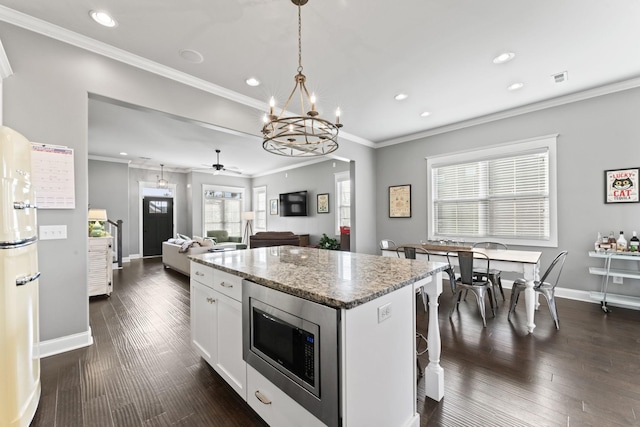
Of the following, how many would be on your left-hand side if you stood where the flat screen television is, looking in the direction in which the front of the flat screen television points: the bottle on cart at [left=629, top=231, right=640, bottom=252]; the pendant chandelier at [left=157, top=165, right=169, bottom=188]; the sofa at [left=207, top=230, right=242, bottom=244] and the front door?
1

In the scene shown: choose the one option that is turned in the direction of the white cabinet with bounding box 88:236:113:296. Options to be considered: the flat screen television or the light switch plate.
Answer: the flat screen television

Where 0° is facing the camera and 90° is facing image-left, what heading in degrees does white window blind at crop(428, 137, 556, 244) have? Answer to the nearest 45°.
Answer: approximately 45°

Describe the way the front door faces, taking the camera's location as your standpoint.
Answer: facing the viewer

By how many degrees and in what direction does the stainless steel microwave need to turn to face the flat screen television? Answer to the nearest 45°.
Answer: approximately 135° to its right

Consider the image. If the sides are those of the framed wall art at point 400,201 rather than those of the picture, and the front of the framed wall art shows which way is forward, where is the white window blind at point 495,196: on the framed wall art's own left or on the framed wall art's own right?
on the framed wall art's own left

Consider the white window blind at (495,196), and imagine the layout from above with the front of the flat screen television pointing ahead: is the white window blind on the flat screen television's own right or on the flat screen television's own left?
on the flat screen television's own left

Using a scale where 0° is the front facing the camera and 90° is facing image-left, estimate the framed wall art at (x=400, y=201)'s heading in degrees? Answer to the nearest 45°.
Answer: approximately 45°

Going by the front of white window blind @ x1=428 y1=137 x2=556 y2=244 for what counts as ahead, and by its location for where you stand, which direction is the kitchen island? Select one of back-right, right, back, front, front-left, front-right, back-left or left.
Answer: front-left

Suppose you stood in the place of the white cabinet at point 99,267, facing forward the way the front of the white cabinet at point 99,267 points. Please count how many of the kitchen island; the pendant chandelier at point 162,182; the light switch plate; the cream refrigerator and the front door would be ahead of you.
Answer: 3

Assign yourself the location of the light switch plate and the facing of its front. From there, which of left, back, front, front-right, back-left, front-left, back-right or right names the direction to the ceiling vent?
front-left

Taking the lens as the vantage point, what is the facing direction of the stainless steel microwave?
facing the viewer and to the left of the viewer

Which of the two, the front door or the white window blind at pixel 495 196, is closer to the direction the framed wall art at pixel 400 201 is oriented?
the front door

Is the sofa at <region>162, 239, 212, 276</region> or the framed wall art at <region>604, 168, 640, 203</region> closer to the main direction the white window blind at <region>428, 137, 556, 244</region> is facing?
the sofa

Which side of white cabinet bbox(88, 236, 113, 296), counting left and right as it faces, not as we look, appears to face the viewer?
front
